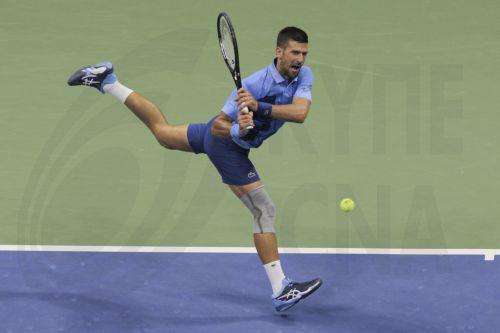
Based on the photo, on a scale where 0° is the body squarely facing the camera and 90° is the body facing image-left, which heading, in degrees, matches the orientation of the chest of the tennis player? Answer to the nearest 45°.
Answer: approximately 315°

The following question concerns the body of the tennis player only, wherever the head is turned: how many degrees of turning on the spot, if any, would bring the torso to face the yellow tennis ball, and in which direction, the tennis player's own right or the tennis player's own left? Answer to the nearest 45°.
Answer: approximately 90° to the tennis player's own left

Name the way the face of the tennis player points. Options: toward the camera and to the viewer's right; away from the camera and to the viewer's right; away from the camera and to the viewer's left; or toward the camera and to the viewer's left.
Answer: toward the camera and to the viewer's right
